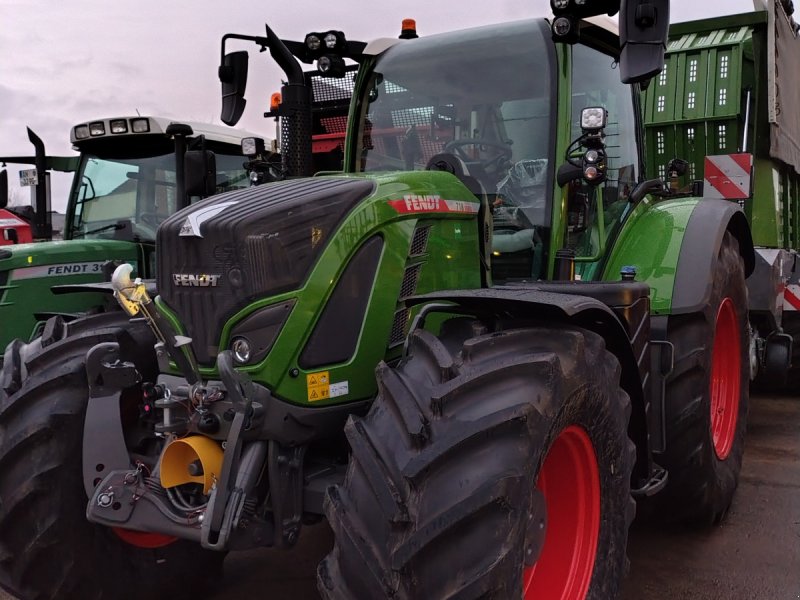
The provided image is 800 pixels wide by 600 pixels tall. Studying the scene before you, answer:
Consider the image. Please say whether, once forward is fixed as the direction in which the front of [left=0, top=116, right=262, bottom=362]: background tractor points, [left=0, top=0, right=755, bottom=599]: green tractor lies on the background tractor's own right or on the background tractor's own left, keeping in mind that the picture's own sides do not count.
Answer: on the background tractor's own left

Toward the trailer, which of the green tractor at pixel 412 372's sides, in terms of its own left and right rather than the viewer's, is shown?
back

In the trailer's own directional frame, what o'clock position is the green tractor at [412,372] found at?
The green tractor is roughly at 11 o'clock from the trailer.

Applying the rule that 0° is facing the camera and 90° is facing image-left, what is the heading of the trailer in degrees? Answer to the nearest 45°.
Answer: approximately 45°

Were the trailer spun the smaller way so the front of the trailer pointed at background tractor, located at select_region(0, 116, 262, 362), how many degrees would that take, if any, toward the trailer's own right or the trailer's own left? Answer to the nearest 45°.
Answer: approximately 45° to the trailer's own right

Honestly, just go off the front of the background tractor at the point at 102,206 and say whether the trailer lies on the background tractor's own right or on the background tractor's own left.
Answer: on the background tractor's own left

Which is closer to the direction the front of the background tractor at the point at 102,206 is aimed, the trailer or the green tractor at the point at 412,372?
the green tractor

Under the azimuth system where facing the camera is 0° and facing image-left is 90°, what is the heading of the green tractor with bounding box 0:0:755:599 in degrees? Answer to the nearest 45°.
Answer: approximately 45°

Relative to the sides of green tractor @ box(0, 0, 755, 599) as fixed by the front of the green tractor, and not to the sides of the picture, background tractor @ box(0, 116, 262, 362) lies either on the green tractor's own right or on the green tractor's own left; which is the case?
on the green tractor's own right
